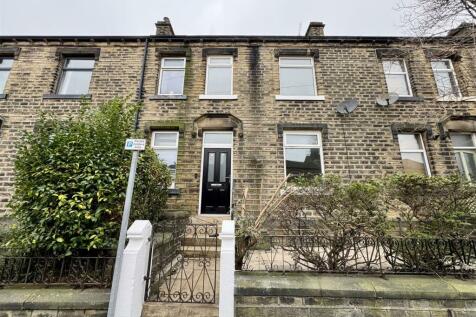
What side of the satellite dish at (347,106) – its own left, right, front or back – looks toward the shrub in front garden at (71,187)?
front

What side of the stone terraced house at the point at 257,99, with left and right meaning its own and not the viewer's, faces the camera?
front

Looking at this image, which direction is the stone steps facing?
toward the camera

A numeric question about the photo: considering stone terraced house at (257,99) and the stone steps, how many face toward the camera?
2

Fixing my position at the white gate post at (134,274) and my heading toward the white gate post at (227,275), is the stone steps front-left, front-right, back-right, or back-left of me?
front-left

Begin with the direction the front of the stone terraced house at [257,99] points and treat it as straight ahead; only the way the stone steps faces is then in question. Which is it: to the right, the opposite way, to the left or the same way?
the same way

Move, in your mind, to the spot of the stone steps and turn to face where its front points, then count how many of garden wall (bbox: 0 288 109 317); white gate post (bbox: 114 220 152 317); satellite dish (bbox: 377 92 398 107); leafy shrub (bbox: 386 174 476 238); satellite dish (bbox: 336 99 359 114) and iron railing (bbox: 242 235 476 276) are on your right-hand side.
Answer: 2
